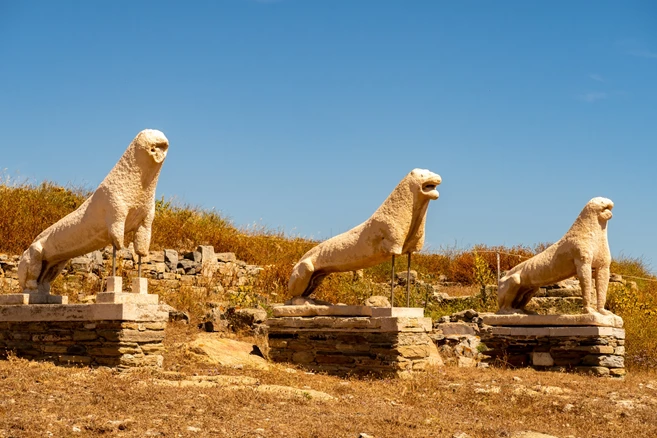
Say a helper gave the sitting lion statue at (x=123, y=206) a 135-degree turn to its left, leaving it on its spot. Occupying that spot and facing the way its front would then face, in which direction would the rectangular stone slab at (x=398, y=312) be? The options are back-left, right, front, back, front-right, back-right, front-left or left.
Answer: right

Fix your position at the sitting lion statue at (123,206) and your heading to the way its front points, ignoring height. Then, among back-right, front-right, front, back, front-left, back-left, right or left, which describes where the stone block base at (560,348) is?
front-left

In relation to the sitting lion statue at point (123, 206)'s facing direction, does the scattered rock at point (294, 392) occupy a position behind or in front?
in front

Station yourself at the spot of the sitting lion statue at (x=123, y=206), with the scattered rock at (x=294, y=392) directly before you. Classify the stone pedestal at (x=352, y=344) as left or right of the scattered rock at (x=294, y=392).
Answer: left

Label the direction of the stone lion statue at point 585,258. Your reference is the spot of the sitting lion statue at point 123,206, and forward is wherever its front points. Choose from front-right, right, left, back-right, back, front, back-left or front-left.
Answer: front-left

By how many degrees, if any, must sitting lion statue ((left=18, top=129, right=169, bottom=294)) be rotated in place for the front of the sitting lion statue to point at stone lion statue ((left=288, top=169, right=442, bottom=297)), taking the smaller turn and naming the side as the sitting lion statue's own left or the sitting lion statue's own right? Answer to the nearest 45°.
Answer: approximately 45° to the sitting lion statue's own left

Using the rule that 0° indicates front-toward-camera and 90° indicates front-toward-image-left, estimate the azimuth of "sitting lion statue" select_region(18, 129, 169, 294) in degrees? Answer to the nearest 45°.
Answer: approximately 315°

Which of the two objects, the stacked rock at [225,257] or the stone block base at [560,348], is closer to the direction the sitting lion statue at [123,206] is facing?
the stone block base
